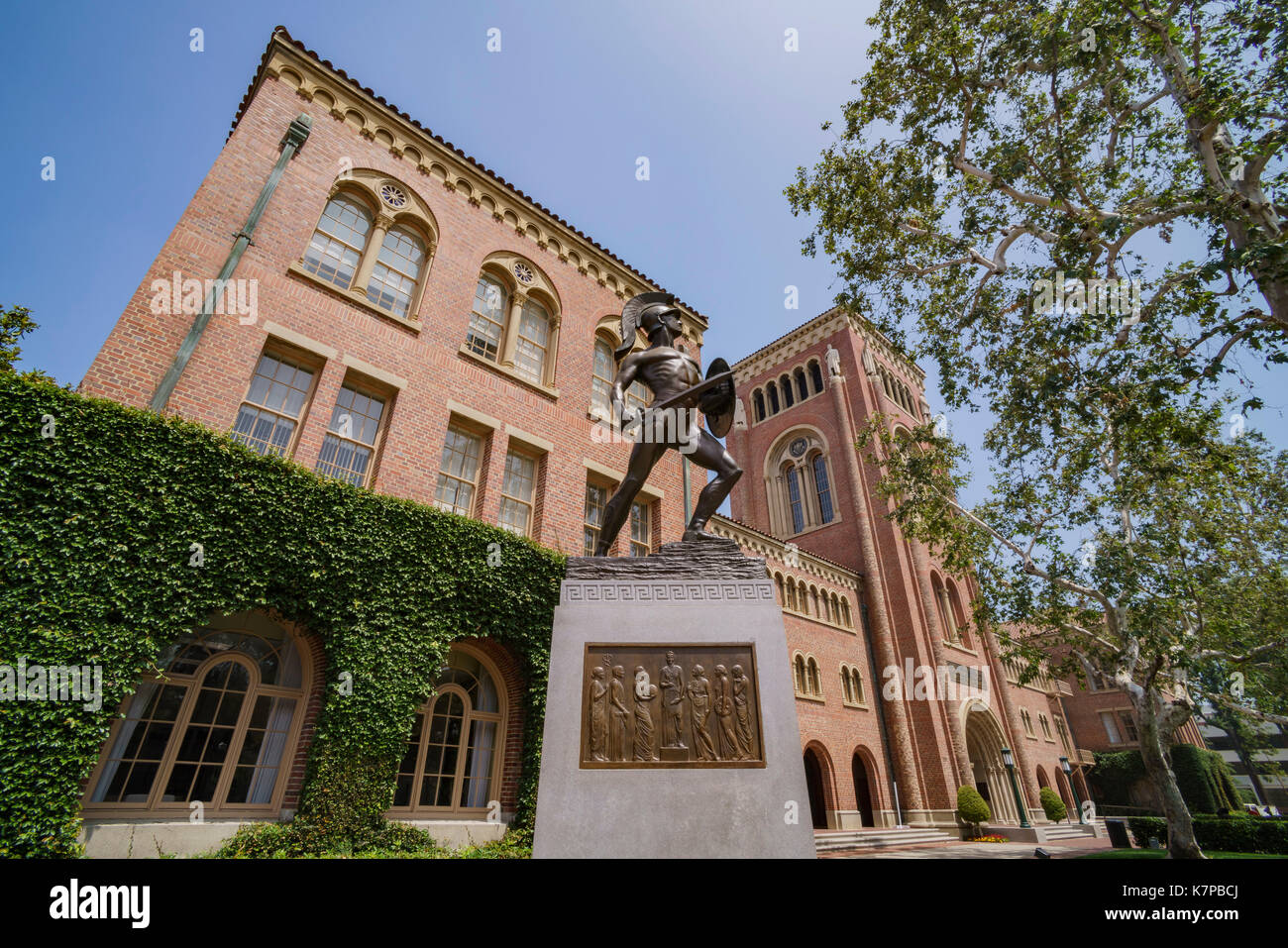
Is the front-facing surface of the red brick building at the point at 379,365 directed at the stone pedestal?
yes

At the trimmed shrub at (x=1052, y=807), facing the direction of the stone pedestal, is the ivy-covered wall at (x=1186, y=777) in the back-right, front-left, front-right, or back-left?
back-left

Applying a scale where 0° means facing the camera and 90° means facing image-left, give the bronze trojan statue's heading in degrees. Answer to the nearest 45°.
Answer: approximately 315°

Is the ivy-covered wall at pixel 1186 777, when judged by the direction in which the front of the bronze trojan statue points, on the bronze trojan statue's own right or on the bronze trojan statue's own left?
on the bronze trojan statue's own left

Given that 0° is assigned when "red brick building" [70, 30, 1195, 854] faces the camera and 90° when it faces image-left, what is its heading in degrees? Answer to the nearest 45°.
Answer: approximately 315°

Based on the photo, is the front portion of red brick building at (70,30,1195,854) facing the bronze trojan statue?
yes

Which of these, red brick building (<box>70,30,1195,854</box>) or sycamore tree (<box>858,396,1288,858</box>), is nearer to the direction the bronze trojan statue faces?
the sycamore tree

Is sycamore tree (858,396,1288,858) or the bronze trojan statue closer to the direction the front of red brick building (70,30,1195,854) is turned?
the bronze trojan statue
